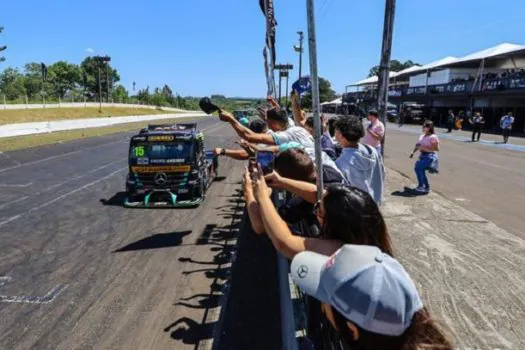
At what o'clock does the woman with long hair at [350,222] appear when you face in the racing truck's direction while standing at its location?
The woman with long hair is roughly at 12 o'clock from the racing truck.

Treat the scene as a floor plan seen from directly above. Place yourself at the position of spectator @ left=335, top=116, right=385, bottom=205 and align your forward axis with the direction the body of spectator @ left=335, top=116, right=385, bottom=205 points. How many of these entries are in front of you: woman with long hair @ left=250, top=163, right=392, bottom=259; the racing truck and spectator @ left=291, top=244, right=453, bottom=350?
1

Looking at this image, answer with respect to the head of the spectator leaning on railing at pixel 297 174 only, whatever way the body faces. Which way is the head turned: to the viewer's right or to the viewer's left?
to the viewer's left

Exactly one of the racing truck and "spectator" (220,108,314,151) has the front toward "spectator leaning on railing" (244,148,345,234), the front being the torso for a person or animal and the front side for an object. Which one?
the racing truck

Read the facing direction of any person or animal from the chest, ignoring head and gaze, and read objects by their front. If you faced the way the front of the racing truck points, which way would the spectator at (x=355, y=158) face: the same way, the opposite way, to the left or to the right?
the opposite way

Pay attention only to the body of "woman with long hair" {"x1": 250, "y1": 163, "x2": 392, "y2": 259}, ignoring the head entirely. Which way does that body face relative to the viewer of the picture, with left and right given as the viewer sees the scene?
facing away from the viewer and to the left of the viewer

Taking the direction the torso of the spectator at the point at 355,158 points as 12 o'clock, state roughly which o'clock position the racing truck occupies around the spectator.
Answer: The racing truck is roughly at 12 o'clock from the spectator.

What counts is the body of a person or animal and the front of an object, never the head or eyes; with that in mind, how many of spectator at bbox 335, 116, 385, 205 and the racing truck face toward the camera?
1

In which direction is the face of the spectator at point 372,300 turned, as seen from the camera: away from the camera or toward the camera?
away from the camera

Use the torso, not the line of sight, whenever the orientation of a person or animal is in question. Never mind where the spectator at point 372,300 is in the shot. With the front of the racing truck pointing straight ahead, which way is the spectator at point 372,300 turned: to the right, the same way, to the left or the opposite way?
the opposite way

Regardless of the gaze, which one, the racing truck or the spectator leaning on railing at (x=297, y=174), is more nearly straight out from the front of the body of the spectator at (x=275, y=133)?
the racing truck

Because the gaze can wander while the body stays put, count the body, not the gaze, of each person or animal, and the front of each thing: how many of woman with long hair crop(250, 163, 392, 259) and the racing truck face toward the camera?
1

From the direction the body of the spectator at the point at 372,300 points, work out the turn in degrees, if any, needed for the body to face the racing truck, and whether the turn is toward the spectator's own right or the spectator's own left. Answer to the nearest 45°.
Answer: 0° — they already face it

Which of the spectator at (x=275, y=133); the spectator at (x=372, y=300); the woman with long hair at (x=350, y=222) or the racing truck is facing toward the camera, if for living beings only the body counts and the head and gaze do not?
the racing truck

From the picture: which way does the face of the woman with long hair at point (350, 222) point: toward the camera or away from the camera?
away from the camera
